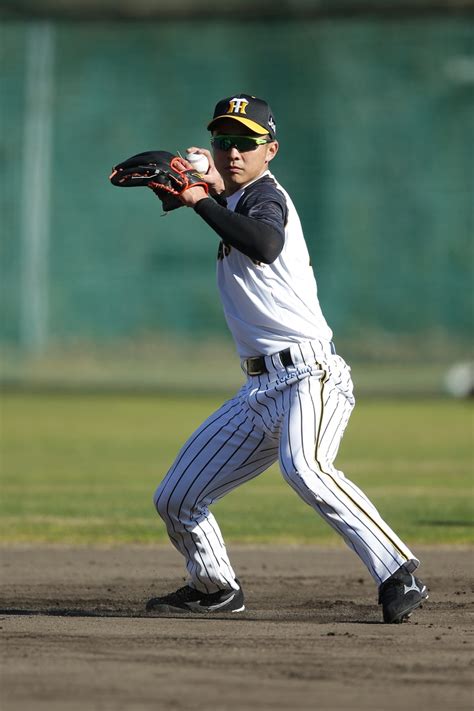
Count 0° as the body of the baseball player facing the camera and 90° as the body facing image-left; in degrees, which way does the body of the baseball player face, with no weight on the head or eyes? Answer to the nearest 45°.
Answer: approximately 45°
